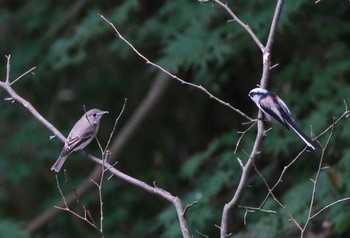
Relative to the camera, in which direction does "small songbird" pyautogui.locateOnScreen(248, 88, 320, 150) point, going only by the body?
to the viewer's left
